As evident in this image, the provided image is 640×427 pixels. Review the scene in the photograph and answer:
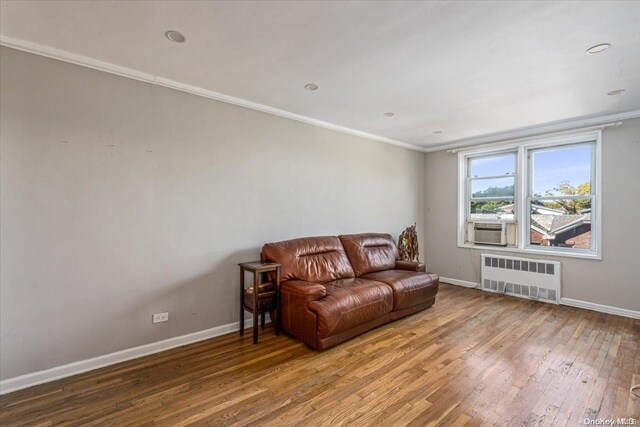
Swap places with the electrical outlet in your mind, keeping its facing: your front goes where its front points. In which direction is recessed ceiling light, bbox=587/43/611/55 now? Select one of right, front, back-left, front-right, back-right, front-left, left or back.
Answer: front-left

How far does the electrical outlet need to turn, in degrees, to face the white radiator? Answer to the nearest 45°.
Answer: approximately 90° to its left

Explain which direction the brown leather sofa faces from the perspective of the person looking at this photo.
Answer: facing the viewer and to the right of the viewer

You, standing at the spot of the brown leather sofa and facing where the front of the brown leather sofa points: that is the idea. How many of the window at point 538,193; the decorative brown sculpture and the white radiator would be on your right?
0

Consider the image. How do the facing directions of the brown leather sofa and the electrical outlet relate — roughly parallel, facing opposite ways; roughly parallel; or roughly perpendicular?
roughly parallel

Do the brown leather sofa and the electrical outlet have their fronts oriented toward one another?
no

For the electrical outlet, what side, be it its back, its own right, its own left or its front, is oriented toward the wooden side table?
left

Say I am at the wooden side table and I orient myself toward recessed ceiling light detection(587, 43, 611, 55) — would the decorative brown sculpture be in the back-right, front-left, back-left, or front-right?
front-left

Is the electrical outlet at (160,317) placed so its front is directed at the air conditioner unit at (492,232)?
no

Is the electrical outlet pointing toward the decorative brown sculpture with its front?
no

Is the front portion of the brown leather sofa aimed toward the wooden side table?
no

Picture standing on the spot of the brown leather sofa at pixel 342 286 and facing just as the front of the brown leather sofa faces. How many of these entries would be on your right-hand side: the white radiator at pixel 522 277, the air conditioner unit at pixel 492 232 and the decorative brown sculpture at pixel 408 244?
0

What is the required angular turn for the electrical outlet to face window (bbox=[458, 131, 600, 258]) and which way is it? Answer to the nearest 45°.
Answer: approximately 90° to its left

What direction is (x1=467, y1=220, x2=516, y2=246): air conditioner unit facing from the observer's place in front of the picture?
facing the viewer

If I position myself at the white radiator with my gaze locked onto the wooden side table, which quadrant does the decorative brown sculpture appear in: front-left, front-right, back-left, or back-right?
front-right

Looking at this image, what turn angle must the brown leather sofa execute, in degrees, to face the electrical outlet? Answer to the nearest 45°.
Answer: approximately 90° to its right
